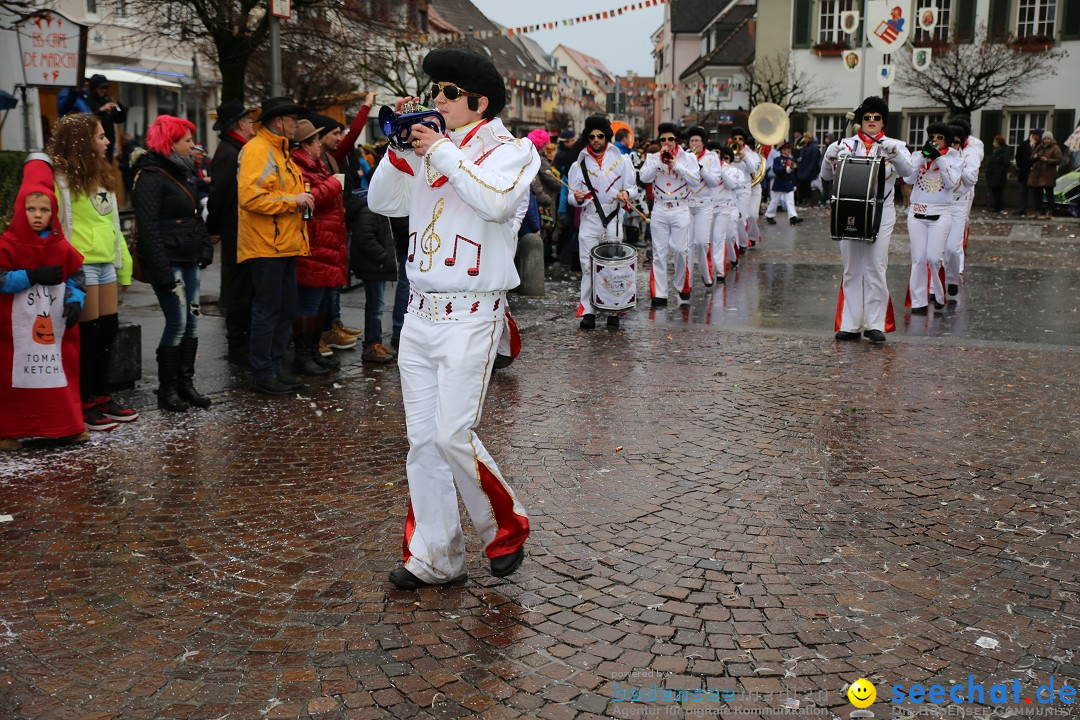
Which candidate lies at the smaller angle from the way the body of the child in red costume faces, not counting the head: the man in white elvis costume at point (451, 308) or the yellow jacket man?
the man in white elvis costume

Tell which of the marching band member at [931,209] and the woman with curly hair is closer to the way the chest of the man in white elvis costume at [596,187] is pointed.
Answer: the woman with curly hair

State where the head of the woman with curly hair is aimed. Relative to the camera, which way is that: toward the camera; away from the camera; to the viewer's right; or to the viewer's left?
to the viewer's right

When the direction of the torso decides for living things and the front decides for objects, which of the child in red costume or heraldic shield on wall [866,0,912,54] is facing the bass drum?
the heraldic shield on wall

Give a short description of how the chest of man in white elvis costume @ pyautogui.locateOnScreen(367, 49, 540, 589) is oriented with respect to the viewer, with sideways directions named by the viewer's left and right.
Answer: facing the viewer and to the left of the viewer

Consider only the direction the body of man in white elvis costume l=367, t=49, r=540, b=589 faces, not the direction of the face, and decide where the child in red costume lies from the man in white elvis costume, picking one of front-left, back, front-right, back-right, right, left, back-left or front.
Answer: right

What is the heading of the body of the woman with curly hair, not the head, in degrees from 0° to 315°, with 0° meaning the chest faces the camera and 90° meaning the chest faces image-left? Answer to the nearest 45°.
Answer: approximately 315°

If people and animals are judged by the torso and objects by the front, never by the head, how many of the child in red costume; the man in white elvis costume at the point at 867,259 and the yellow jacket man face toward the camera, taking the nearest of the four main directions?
2

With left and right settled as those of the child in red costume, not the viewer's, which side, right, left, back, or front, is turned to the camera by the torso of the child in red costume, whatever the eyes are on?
front

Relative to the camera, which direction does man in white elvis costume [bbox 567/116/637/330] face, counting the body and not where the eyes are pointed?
toward the camera

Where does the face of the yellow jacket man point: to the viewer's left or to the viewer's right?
to the viewer's right

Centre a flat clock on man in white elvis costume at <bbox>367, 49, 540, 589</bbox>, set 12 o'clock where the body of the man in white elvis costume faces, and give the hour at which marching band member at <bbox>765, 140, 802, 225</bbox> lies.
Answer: The marching band member is roughly at 5 o'clock from the man in white elvis costume.

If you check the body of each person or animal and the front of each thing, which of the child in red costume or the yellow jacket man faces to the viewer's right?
the yellow jacket man

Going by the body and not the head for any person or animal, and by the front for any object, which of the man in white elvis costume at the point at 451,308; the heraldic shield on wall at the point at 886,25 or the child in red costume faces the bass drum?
the heraldic shield on wall

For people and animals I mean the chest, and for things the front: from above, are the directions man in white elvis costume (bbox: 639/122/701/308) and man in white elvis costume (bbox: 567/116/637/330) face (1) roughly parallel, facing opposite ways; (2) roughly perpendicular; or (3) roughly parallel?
roughly parallel

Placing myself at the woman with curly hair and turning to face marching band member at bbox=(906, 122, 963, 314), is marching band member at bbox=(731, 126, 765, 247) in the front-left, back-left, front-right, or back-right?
front-left
